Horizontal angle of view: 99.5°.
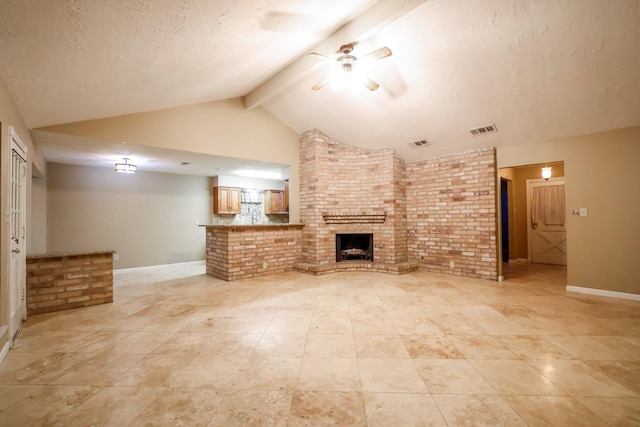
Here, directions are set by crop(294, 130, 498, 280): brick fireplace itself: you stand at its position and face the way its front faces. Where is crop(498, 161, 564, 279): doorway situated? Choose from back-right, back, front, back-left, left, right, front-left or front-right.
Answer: back-left

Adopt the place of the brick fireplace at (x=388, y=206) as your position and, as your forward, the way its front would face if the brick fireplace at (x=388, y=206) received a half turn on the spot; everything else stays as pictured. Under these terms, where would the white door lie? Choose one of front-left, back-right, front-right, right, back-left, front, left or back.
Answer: back-left

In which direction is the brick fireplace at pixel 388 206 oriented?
toward the camera

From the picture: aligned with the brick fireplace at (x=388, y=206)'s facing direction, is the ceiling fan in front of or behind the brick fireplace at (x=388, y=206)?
in front

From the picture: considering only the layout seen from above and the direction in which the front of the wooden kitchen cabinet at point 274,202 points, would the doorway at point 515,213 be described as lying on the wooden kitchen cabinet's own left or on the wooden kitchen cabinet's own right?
on the wooden kitchen cabinet's own left

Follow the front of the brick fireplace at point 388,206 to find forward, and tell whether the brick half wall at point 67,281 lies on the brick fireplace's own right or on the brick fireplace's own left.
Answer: on the brick fireplace's own right

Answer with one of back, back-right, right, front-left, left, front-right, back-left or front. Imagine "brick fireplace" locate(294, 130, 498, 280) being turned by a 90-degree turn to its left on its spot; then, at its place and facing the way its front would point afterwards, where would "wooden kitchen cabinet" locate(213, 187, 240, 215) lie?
back

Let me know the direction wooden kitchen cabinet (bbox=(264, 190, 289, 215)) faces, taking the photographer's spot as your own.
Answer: facing the viewer

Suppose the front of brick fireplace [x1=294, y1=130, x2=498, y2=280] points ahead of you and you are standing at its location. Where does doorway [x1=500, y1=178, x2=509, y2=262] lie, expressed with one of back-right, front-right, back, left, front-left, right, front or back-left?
back-left

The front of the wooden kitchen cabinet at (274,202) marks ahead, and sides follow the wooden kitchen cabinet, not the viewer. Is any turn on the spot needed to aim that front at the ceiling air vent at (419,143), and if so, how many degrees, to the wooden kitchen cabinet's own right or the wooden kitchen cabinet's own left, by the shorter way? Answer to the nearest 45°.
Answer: approximately 45° to the wooden kitchen cabinet's own left

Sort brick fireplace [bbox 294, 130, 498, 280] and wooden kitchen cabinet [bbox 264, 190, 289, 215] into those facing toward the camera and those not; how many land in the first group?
2

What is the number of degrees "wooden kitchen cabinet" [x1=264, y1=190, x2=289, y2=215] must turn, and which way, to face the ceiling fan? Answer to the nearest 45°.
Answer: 0° — it already faces it

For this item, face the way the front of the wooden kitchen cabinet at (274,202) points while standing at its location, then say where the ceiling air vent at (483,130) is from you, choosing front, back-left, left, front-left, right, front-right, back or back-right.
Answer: front-left
